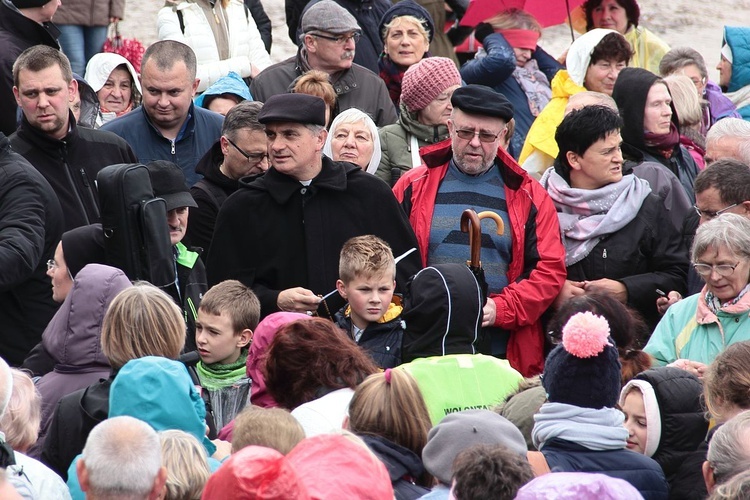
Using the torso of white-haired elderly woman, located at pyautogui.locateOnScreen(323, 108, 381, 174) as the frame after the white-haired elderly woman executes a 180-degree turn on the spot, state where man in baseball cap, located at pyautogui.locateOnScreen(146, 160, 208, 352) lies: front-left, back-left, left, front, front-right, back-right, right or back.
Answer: back-left

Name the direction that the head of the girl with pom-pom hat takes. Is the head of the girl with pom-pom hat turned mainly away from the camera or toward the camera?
away from the camera

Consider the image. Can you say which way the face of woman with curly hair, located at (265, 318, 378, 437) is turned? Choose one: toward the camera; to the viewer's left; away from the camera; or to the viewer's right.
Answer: away from the camera

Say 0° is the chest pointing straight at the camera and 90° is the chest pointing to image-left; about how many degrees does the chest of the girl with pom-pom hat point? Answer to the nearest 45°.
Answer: approximately 180°

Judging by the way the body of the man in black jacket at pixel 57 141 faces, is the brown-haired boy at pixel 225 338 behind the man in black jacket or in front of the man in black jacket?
in front

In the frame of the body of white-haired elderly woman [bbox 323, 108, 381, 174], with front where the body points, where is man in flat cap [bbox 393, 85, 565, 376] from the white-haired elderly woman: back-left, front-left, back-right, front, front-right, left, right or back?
front-left

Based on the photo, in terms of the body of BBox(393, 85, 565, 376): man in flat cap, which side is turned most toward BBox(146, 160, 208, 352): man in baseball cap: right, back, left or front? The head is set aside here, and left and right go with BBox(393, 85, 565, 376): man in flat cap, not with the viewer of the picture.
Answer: right

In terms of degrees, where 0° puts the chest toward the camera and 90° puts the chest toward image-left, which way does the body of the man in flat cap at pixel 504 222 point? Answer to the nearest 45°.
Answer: approximately 0°

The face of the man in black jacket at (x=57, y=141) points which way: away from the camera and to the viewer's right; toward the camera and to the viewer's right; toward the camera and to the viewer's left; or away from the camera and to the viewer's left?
toward the camera and to the viewer's right

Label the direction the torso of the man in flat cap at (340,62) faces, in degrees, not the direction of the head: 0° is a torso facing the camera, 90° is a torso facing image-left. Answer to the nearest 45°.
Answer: approximately 315°

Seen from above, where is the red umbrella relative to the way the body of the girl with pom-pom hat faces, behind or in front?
in front

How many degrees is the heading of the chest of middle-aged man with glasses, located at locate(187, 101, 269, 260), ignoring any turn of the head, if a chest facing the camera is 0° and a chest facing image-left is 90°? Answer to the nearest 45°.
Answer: approximately 315°

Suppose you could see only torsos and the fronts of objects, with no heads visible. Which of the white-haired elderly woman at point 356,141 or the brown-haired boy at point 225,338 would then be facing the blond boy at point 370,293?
the white-haired elderly woman

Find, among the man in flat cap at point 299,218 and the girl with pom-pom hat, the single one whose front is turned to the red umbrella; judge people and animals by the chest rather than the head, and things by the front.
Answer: the girl with pom-pom hat

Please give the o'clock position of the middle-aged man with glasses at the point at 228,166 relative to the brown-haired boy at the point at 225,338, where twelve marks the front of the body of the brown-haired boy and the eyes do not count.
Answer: The middle-aged man with glasses is roughly at 5 o'clock from the brown-haired boy.

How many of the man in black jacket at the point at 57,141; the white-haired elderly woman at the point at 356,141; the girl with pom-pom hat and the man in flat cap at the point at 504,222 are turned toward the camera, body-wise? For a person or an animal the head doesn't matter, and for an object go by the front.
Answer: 3

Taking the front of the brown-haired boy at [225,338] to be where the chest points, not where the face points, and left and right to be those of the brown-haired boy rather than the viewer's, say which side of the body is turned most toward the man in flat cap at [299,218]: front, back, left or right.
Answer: back

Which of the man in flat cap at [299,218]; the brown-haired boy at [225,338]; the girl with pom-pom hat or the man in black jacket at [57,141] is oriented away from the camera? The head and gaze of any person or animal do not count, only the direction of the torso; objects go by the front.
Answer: the girl with pom-pom hat

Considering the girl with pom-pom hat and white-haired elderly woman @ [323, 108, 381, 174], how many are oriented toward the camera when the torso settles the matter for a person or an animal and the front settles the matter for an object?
1
